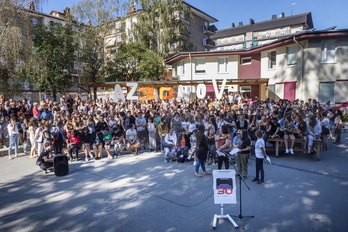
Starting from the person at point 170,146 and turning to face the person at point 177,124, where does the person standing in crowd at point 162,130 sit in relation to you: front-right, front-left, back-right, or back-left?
front-left

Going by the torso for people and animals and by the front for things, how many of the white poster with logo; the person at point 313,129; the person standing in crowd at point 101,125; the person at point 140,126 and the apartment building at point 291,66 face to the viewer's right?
0

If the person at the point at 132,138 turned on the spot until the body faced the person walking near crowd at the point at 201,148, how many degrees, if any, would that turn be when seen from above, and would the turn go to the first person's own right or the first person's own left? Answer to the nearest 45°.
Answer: approximately 45° to the first person's own left

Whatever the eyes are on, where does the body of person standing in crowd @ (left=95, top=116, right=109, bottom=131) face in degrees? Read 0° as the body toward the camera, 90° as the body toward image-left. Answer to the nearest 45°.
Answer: approximately 0°

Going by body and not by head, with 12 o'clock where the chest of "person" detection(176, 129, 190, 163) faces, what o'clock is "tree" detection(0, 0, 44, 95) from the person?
The tree is roughly at 4 o'clock from the person.

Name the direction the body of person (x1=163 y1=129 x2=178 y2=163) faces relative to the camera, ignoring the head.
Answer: toward the camera

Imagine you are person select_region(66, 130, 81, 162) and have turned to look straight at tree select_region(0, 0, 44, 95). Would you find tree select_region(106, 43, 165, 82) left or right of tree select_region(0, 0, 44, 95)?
right

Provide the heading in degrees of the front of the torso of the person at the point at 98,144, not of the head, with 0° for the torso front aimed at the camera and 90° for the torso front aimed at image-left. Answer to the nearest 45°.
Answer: approximately 0°

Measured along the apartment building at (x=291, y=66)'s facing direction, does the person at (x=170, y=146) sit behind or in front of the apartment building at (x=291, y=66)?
in front

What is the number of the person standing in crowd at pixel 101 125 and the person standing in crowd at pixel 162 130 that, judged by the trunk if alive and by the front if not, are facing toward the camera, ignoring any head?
2

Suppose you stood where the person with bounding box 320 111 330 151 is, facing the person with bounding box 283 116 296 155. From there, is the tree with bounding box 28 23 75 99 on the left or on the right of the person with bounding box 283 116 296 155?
right

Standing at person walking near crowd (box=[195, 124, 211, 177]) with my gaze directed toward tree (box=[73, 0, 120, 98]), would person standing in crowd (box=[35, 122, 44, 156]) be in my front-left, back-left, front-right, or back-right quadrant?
front-left

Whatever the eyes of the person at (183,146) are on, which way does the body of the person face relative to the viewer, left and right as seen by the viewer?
facing the viewer

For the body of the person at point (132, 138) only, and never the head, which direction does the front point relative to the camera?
toward the camera
